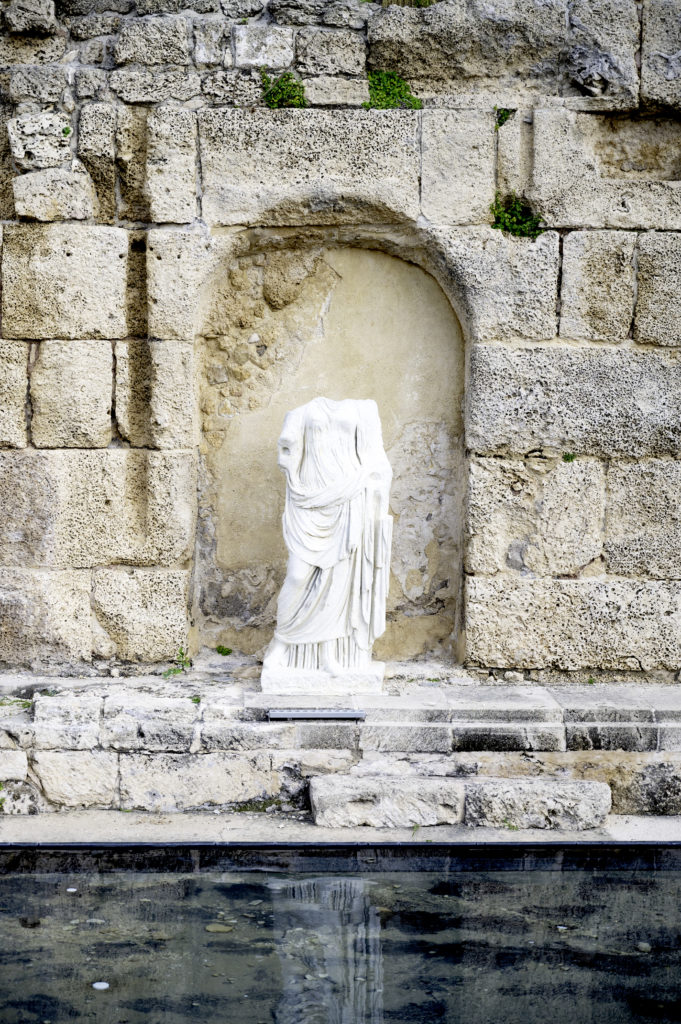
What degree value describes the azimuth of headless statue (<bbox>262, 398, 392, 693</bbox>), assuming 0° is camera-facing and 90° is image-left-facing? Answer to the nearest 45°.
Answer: approximately 0°

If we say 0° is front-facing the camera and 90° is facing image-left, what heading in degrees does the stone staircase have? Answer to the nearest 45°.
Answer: approximately 0°

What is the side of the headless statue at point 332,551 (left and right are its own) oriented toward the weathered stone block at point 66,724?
right
